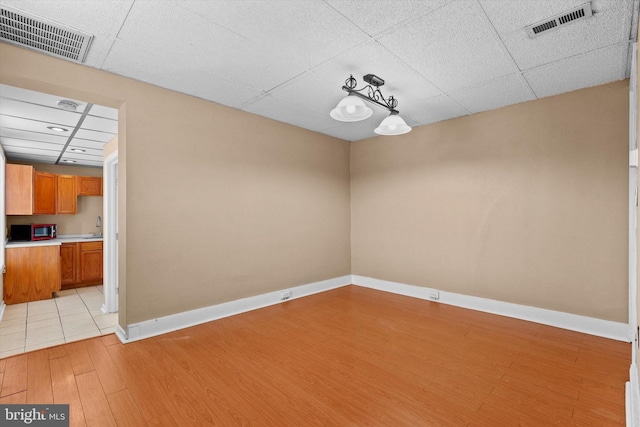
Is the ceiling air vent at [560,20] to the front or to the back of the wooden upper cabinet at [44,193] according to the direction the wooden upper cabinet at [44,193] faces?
to the front

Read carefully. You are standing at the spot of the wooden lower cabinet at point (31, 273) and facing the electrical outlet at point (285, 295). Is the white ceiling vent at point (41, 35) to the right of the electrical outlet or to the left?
right

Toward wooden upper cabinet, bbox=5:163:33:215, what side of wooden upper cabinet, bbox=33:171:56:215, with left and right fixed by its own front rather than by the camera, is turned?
right

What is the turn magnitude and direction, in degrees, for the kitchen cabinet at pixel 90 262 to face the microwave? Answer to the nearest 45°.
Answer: approximately 90° to its right
